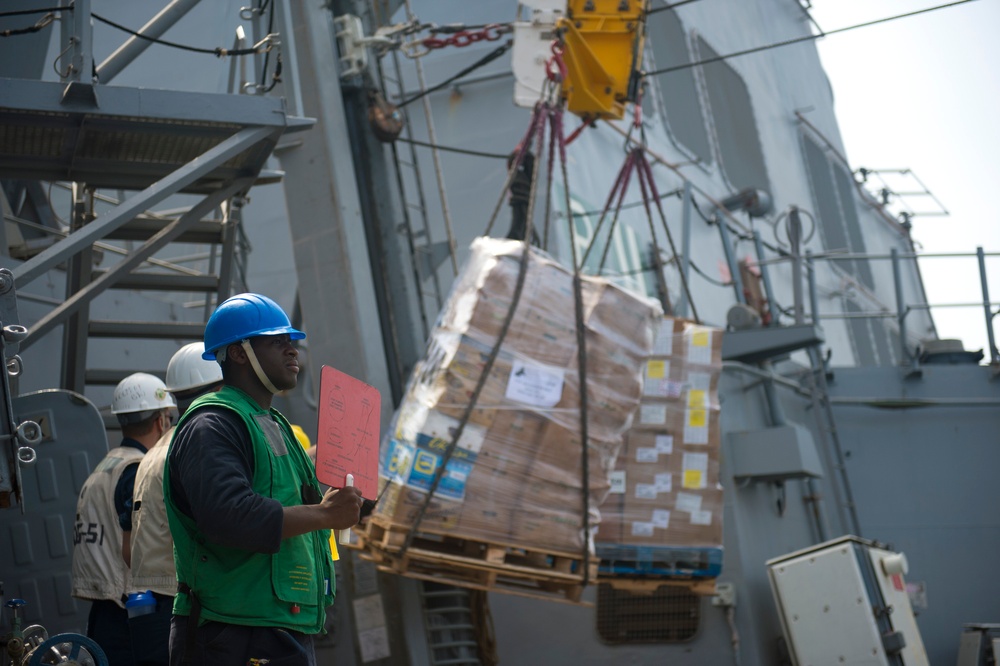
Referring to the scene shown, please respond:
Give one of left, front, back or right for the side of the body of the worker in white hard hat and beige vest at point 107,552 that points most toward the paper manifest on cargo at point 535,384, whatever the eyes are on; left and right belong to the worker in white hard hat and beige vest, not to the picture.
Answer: front

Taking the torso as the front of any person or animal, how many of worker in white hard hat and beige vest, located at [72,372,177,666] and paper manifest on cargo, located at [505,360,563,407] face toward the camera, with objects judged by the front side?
1

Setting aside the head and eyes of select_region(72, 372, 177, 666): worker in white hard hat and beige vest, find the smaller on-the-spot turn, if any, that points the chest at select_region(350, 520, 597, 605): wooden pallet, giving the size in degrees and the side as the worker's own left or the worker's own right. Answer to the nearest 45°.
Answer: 0° — they already face it

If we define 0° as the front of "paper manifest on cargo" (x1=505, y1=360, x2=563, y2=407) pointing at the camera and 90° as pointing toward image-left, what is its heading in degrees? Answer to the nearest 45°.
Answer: approximately 0°

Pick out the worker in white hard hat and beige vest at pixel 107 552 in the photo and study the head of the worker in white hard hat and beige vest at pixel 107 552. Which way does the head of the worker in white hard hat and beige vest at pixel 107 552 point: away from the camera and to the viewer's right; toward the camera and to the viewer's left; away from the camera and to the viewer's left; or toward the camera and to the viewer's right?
away from the camera and to the viewer's right

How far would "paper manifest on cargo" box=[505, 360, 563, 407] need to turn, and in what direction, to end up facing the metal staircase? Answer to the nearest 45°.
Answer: approximately 90° to its right

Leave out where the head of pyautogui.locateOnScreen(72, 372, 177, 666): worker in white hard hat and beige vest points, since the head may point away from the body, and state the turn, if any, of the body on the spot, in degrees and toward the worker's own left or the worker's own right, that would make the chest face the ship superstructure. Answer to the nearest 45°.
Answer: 0° — they already face it

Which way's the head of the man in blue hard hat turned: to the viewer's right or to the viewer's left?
to the viewer's right

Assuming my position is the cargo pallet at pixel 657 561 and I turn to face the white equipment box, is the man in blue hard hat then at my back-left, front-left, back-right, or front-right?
back-right
